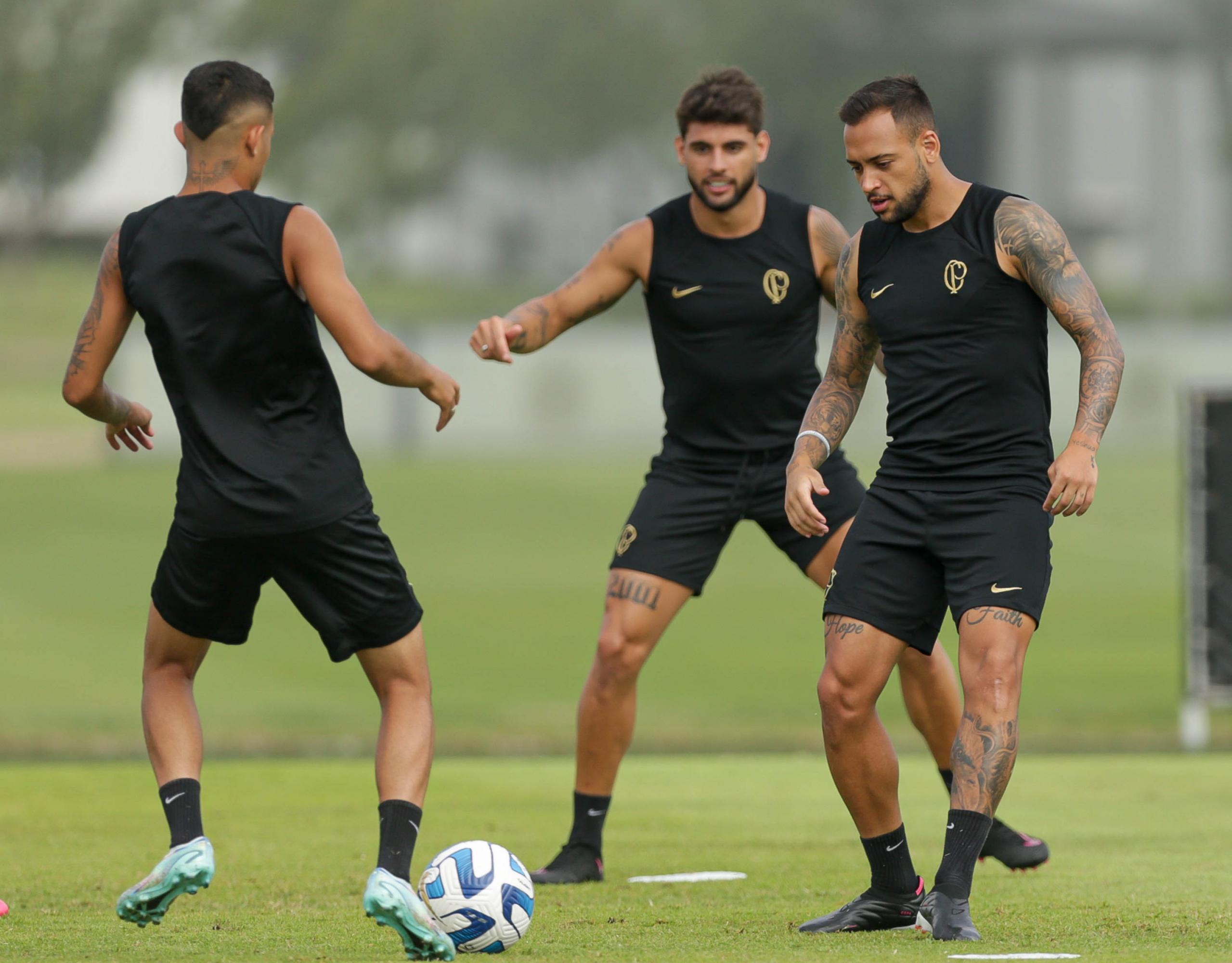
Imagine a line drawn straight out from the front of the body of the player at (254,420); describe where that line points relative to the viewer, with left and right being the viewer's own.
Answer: facing away from the viewer

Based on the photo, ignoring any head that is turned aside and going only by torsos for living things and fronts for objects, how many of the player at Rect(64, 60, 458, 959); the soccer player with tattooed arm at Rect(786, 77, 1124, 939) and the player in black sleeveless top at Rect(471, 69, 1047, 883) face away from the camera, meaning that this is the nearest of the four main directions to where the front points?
1

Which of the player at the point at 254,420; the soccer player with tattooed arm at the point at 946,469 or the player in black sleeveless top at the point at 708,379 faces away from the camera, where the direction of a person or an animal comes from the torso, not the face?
the player

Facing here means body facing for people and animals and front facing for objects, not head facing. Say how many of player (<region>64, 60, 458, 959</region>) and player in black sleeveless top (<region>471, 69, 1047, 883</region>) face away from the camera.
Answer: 1

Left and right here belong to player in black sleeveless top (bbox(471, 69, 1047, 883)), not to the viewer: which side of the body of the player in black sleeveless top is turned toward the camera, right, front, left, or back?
front

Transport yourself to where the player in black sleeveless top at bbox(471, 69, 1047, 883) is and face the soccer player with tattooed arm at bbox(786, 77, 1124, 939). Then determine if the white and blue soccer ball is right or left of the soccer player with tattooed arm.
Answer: right

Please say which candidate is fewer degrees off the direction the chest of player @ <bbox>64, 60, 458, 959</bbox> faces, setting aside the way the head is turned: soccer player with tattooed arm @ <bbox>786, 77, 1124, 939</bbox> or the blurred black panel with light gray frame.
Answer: the blurred black panel with light gray frame

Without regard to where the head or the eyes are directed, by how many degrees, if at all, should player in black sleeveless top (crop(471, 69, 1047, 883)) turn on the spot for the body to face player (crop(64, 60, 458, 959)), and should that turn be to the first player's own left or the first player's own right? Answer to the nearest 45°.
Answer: approximately 45° to the first player's own right

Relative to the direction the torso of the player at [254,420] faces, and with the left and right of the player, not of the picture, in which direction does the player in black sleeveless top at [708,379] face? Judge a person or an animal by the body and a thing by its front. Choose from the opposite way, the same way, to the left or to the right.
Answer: the opposite way

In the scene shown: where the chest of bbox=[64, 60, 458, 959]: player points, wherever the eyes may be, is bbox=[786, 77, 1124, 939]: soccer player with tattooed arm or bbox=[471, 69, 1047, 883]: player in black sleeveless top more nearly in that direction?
the player in black sleeveless top

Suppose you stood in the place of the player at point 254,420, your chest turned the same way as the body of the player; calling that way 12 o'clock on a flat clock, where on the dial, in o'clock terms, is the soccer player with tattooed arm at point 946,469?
The soccer player with tattooed arm is roughly at 3 o'clock from the player.

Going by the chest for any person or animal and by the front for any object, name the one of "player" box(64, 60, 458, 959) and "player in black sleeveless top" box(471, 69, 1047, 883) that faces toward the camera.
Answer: the player in black sleeveless top

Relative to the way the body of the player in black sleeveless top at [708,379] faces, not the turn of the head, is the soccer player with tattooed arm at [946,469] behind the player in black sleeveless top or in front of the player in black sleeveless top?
in front

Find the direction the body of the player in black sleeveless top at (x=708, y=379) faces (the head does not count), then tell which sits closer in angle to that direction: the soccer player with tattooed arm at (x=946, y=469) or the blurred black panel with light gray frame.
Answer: the soccer player with tattooed arm

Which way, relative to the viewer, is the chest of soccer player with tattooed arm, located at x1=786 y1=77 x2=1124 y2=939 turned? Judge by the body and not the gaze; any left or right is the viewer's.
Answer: facing the viewer and to the left of the viewer

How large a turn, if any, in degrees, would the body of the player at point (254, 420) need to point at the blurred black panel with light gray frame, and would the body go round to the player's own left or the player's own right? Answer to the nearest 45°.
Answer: approximately 45° to the player's own right
